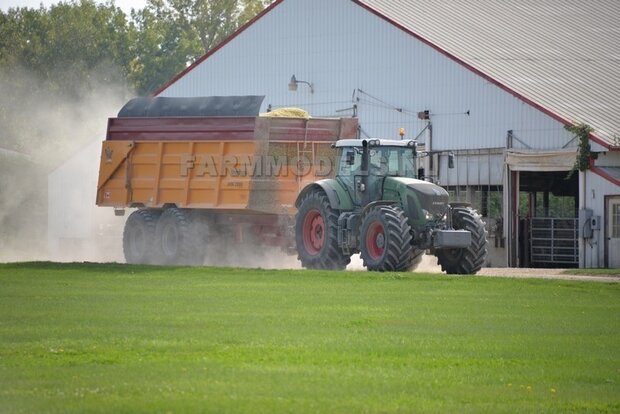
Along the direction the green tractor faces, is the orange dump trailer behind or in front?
behind

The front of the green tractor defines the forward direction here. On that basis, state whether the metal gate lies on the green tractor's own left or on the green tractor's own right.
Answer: on the green tractor's own left

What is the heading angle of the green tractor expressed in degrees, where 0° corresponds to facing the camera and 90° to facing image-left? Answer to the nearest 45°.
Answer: approximately 315°

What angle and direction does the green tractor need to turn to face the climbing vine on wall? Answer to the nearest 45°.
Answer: approximately 90° to its left

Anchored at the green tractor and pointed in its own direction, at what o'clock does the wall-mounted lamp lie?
The wall-mounted lamp is roughly at 7 o'clock from the green tractor.
